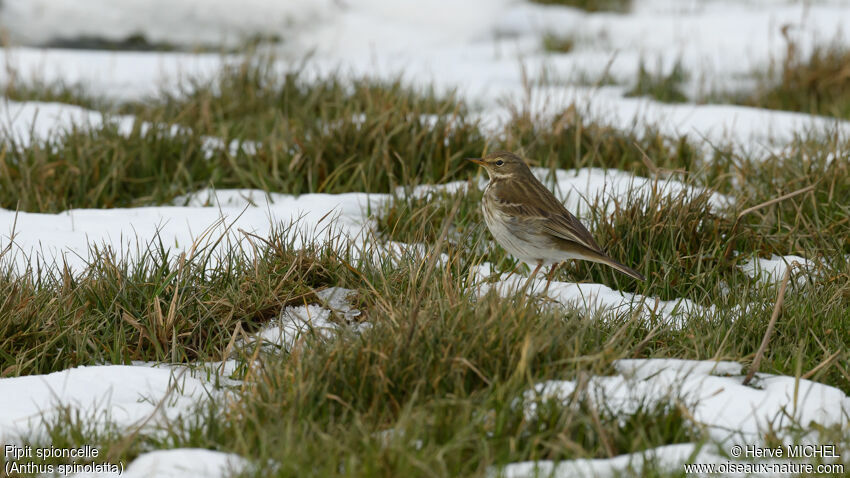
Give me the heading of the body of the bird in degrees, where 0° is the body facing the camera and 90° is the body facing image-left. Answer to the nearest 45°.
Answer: approximately 90°
